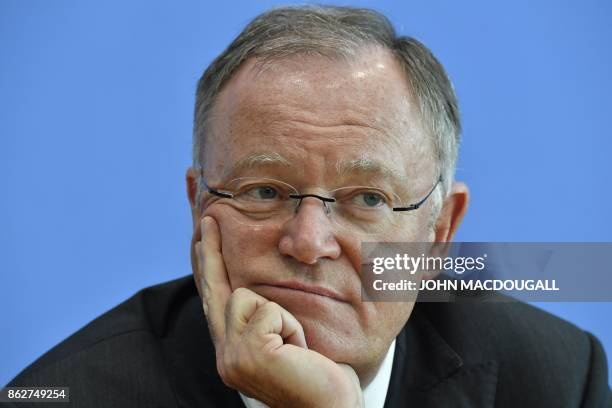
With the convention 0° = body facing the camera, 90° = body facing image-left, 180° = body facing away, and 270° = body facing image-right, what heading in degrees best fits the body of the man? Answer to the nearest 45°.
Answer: approximately 0°
